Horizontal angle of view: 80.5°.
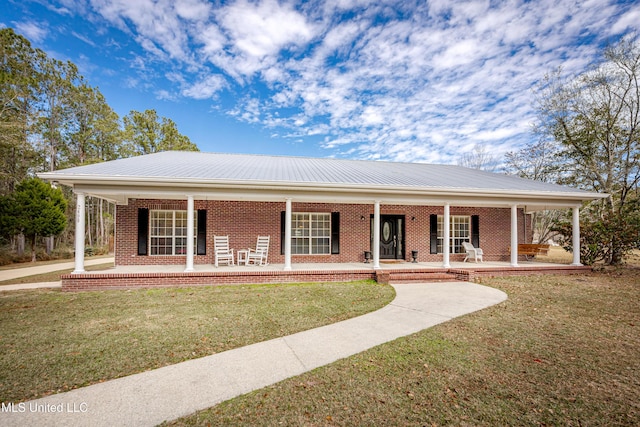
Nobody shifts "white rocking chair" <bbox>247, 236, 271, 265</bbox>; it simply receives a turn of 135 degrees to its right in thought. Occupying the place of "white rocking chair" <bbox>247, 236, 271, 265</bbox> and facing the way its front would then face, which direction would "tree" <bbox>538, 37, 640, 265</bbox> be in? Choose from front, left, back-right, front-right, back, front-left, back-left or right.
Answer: right

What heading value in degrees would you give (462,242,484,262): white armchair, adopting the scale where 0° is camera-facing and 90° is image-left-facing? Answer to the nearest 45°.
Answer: approximately 315°

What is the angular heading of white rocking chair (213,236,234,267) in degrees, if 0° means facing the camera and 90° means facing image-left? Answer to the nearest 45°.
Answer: approximately 315°

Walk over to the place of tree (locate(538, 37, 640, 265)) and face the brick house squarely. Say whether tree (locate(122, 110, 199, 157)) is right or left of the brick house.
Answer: right

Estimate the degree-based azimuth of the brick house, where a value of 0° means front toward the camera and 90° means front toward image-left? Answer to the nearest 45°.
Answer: approximately 0°

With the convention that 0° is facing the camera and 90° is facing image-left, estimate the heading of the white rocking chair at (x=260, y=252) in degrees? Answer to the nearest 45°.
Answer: approximately 45°

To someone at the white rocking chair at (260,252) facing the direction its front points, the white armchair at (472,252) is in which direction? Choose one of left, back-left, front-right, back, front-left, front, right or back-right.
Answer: back-left

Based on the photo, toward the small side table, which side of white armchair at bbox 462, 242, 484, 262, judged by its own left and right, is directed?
right

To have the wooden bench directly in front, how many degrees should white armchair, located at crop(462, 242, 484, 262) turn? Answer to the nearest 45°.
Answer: approximately 90° to its left
